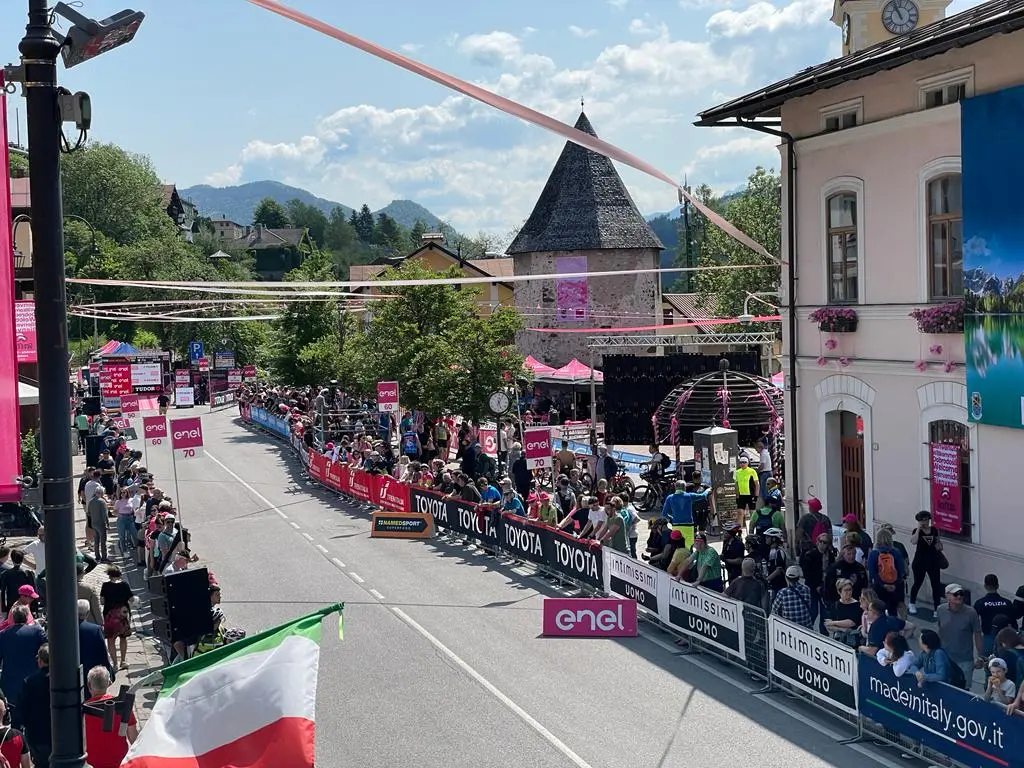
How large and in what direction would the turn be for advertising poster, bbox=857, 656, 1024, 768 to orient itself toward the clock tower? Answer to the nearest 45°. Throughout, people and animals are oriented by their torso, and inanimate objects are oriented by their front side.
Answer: approximately 135° to its right

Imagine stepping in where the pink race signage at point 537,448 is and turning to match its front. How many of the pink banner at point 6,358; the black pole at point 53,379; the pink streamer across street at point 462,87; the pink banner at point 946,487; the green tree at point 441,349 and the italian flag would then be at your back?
1

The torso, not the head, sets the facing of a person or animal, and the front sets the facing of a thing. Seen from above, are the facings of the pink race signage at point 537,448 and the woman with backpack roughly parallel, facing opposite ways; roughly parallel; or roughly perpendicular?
roughly parallel, facing opposite ways

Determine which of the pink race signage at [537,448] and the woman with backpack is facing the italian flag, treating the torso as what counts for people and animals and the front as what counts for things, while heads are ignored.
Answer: the pink race signage

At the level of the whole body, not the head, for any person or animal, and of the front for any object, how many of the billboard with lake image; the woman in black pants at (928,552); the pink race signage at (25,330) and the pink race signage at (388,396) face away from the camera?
0

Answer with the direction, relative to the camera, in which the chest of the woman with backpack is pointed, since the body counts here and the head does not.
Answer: away from the camera

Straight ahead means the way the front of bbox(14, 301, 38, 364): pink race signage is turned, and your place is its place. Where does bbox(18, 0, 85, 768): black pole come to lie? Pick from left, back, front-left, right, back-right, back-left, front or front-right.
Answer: front

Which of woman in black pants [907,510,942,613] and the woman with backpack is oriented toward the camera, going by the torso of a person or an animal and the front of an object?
the woman in black pants

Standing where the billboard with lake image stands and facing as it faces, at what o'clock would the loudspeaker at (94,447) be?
The loudspeaker is roughly at 2 o'clock from the billboard with lake image.

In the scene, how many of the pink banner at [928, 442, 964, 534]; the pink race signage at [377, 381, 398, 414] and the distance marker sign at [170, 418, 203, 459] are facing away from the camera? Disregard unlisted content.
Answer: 0

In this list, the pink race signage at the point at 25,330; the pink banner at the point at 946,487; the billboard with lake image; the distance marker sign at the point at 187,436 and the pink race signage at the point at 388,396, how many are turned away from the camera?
0

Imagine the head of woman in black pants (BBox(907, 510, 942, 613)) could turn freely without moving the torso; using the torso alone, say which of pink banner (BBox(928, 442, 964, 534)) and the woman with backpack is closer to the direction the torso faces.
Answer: the woman with backpack

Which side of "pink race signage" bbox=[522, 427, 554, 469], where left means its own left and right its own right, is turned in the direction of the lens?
front

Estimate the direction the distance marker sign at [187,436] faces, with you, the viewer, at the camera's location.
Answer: facing the viewer

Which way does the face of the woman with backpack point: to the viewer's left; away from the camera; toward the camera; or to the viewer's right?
away from the camera

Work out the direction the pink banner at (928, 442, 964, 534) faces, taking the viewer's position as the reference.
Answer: facing the viewer and to the left of the viewer

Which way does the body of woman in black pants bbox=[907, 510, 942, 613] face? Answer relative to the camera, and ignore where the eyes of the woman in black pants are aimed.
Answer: toward the camera

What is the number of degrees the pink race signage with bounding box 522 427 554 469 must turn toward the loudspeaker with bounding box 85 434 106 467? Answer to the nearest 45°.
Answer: approximately 135° to its right

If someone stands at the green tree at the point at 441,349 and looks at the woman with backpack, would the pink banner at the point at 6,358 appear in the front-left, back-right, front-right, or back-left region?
front-right
